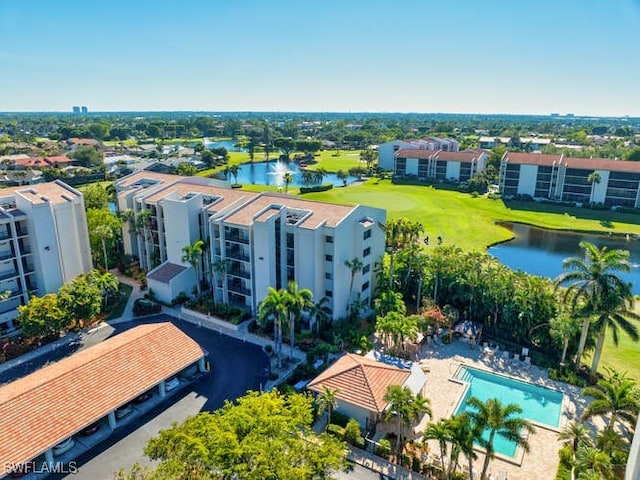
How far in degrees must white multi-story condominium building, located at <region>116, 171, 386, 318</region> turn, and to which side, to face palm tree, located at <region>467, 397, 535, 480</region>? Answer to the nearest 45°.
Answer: approximately 45° to its left

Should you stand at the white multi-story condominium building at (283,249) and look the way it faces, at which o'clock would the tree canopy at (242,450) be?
The tree canopy is roughly at 11 o'clock from the white multi-story condominium building.

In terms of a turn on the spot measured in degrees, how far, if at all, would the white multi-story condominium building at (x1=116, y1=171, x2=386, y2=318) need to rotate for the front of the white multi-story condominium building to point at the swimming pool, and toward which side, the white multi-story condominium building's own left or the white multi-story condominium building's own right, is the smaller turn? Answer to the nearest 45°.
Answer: approximately 90° to the white multi-story condominium building's own left

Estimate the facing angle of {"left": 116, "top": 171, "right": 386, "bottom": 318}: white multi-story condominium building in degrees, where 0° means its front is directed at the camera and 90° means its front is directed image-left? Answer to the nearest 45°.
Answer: approximately 45°

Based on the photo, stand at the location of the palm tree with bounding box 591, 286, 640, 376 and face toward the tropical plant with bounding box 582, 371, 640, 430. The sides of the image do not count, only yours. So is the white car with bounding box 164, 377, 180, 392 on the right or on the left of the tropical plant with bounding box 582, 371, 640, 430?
right

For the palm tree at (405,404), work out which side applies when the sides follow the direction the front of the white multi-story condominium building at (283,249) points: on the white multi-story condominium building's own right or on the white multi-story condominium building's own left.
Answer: on the white multi-story condominium building's own left

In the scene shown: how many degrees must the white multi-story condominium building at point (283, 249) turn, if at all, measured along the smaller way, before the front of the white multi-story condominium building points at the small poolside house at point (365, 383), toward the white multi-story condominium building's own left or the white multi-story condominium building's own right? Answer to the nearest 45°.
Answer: approximately 45° to the white multi-story condominium building's own left

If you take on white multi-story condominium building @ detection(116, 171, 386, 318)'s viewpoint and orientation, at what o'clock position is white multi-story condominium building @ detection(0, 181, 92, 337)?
white multi-story condominium building @ detection(0, 181, 92, 337) is roughly at 2 o'clock from white multi-story condominium building @ detection(116, 171, 386, 318).

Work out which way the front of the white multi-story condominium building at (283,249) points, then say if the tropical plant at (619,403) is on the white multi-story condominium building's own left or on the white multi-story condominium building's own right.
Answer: on the white multi-story condominium building's own left

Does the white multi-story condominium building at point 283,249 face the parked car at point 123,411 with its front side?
yes

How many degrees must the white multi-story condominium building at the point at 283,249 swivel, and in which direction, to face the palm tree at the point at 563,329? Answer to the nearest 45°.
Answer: approximately 90° to its left

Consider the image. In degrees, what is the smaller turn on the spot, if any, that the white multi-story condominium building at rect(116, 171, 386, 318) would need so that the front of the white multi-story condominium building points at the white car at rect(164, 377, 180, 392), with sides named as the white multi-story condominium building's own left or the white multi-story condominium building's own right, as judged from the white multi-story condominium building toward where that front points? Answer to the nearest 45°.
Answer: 0° — it already faces it
